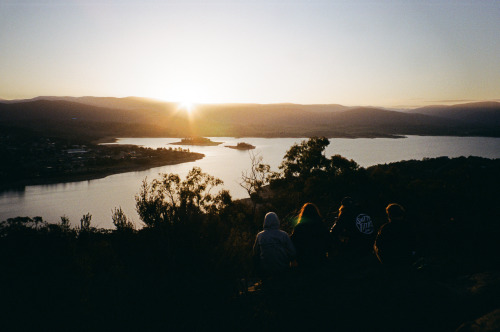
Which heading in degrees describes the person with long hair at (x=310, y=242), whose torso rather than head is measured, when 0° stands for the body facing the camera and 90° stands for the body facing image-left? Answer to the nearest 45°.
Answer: approximately 180°

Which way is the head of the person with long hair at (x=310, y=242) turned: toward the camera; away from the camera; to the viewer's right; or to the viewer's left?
away from the camera

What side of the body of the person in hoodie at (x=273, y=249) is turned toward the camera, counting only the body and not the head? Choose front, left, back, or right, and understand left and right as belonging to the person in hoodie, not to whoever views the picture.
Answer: back

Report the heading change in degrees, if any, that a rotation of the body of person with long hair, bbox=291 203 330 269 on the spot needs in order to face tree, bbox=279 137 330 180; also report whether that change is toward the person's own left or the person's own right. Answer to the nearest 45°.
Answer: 0° — they already face it

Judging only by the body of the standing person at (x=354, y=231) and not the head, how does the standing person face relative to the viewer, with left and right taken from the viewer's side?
facing away from the viewer and to the left of the viewer

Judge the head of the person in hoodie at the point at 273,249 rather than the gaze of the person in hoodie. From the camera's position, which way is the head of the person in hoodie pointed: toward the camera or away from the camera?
away from the camera

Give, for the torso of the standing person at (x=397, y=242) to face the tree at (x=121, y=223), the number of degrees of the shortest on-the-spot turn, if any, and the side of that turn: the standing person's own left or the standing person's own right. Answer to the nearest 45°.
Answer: approximately 90° to the standing person's own left

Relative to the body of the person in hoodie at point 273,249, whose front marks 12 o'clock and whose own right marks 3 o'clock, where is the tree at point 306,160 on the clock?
The tree is roughly at 12 o'clock from the person in hoodie.

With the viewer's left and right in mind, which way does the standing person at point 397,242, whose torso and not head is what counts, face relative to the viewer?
facing away from the viewer
